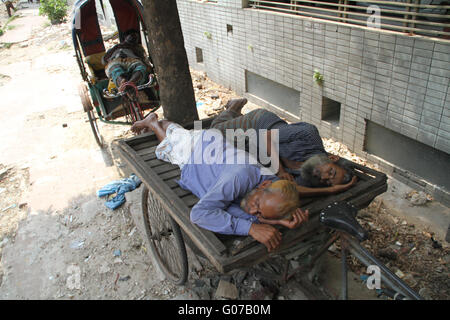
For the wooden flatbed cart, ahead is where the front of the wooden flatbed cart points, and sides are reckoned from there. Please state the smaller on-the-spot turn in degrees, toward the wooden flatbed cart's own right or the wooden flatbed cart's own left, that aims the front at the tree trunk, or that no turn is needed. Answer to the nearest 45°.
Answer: approximately 135° to the wooden flatbed cart's own left

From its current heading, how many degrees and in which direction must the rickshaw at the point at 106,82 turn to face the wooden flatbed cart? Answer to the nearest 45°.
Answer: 0° — it already faces it

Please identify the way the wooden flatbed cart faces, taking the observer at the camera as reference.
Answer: facing the viewer and to the right of the viewer

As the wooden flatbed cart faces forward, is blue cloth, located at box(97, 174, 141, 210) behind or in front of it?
behind

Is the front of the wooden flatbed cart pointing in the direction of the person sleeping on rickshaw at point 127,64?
no

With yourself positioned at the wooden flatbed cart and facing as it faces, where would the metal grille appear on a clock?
The metal grille is roughly at 9 o'clock from the wooden flatbed cart.

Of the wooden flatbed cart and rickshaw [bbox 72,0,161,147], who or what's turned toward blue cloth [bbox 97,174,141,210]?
the rickshaw

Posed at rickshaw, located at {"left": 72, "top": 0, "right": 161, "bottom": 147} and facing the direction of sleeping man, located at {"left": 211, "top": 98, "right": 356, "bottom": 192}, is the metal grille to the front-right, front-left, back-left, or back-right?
front-left

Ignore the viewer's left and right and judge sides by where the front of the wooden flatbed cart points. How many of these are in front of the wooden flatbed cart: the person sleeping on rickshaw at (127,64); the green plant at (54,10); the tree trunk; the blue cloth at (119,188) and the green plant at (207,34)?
0

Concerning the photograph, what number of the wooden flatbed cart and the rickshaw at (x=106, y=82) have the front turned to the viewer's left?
0

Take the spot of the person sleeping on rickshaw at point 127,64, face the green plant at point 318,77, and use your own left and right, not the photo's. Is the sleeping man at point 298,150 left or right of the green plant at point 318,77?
right

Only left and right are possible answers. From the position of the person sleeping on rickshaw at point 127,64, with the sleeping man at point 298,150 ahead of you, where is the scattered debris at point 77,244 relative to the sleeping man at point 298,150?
right

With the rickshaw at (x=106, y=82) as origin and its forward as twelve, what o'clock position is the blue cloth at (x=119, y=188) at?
The blue cloth is roughly at 12 o'clock from the rickshaw.

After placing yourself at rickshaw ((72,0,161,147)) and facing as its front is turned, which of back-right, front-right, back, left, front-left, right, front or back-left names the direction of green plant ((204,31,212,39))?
back-left

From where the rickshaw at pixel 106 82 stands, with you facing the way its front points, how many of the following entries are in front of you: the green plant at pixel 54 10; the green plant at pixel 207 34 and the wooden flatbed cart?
1

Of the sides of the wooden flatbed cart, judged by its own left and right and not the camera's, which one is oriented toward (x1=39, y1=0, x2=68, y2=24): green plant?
back

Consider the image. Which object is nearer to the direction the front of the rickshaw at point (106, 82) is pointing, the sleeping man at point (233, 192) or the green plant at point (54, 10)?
the sleeping man

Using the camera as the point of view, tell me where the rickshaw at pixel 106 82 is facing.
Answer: facing the viewer

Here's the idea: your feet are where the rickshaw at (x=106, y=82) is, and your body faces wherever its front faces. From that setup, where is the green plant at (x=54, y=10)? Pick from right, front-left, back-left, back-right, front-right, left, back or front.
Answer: back
